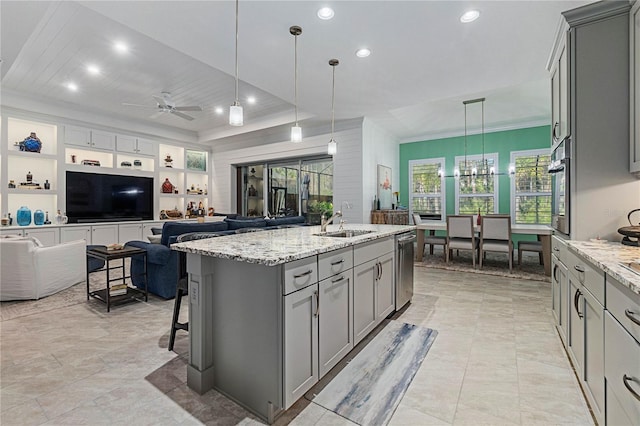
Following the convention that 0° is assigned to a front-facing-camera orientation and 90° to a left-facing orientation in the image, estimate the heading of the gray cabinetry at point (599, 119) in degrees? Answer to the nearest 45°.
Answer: approximately 90°

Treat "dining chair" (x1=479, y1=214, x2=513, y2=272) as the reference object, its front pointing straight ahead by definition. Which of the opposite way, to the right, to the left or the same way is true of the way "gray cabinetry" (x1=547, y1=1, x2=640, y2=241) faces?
to the left

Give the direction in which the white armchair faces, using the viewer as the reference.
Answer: facing away from the viewer and to the right of the viewer

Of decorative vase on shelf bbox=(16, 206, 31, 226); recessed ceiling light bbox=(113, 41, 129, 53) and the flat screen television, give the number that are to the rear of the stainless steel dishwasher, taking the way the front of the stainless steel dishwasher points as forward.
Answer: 3

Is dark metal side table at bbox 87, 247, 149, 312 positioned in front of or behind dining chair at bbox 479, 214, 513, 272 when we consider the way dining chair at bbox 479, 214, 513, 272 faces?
behind

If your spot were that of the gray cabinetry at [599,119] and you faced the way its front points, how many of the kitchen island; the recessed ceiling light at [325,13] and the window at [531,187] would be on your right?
1

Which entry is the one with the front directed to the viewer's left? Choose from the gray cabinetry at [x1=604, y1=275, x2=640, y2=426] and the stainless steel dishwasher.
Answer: the gray cabinetry

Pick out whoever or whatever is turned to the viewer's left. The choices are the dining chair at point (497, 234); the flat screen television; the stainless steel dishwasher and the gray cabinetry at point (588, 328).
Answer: the gray cabinetry

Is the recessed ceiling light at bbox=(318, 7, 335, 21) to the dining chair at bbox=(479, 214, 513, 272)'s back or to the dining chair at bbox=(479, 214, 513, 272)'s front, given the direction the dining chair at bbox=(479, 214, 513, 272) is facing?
to the back

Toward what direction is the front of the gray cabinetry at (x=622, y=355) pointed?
to the viewer's left

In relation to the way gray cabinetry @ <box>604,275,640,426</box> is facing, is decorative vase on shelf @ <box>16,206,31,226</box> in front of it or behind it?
in front

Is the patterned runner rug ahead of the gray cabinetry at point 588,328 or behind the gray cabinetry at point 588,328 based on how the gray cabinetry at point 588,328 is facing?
ahead

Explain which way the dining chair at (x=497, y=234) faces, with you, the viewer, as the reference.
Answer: facing away from the viewer

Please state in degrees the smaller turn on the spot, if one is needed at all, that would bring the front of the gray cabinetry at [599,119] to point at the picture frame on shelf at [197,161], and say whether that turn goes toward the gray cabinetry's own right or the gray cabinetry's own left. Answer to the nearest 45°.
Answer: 0° — it already faces it

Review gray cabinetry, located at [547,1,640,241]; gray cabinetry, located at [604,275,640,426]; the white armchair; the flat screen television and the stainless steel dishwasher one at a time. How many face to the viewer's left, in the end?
2
